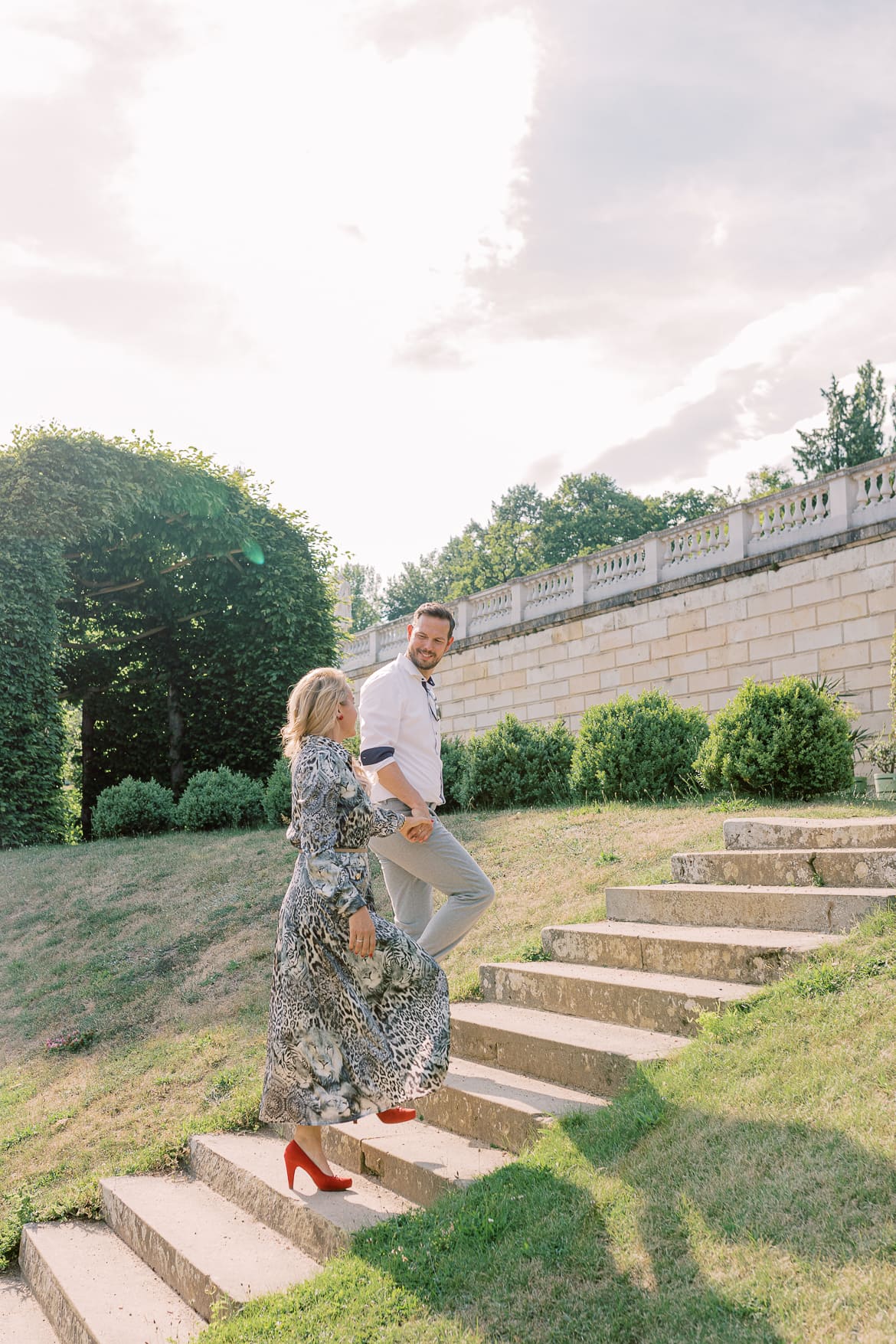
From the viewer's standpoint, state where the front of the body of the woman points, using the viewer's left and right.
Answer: facing to the right of the viewer

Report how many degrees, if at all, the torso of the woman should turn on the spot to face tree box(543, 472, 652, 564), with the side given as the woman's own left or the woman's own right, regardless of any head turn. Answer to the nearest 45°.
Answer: approximately 90° to the woman's own left

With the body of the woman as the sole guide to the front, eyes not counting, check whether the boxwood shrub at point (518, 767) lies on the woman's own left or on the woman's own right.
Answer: on the woman's own left

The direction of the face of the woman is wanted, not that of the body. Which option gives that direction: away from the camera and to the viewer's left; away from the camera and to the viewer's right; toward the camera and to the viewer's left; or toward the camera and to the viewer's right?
away from the camera and to the viewer's right

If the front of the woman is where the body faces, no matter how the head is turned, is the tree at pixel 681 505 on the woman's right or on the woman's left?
on the woman's left

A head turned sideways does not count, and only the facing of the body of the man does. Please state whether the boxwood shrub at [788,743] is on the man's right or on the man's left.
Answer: on the man's left
